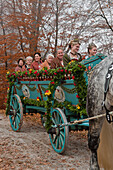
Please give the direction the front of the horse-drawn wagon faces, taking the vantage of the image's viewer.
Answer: facing the viewer and to the right of the viewer

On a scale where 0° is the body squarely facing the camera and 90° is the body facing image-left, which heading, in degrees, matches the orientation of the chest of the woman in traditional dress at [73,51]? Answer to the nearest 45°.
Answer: approximately 315°

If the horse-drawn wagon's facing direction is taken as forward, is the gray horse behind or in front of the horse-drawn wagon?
in front
